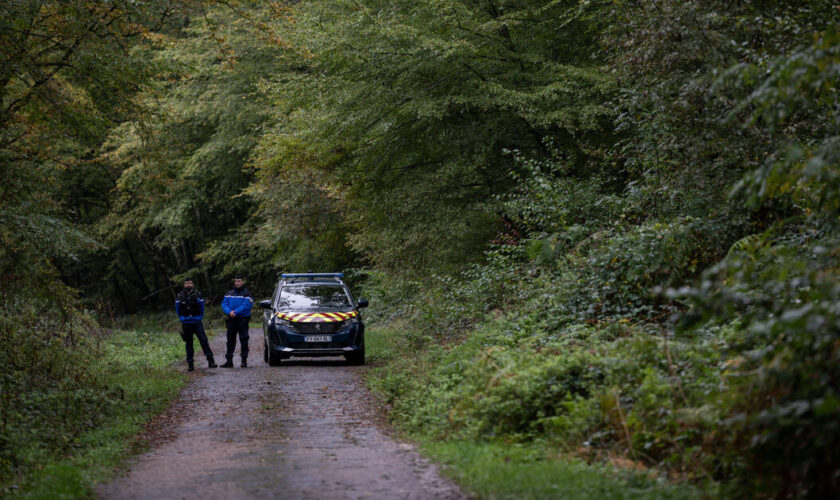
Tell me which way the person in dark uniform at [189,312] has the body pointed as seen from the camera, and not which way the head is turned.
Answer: toward the camera

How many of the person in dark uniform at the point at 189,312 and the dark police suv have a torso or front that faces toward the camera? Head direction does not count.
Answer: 2

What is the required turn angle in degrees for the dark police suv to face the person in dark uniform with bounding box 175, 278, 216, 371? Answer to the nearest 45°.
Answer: approximately 90° to its right

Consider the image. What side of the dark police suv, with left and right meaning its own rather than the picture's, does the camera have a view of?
front

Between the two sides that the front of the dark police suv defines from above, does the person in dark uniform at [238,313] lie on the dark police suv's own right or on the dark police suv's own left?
on the dark police suv's own right

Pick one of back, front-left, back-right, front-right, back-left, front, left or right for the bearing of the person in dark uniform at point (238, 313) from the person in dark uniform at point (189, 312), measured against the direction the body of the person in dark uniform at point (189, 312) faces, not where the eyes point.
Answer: back-left

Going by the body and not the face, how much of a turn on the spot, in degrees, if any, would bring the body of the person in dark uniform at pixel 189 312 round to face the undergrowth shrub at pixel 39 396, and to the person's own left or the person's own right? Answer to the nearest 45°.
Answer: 0° — they already face it

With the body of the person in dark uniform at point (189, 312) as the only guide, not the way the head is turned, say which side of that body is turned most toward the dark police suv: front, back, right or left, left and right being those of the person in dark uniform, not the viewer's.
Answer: left
